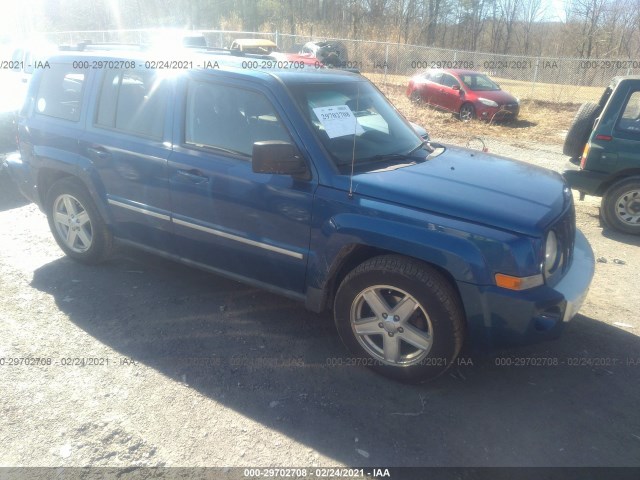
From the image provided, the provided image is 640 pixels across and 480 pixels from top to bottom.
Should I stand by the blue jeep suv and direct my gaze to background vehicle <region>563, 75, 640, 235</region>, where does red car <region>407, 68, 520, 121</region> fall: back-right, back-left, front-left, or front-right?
front-left

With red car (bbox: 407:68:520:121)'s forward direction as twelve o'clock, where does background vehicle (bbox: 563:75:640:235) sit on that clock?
The background vehicle is roughly at 1 o'clock from the red car.

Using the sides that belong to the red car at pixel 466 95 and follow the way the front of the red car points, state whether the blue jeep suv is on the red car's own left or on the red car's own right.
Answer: on the red car's own right

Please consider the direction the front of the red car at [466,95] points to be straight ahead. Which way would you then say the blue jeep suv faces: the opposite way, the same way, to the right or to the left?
the same way

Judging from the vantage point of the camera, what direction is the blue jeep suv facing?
facing the viewer and to the right of the viewer

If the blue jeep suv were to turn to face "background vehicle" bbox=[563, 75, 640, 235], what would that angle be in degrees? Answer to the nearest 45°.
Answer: approximately 90° to its left

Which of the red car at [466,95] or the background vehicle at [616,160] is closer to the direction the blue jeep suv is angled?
the background vehicle

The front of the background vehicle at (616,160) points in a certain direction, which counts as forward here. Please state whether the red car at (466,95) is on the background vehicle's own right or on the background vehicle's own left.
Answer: on the background vehicle's own left

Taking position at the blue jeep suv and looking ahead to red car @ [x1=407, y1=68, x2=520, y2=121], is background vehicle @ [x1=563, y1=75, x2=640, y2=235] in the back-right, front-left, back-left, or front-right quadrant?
front-right
